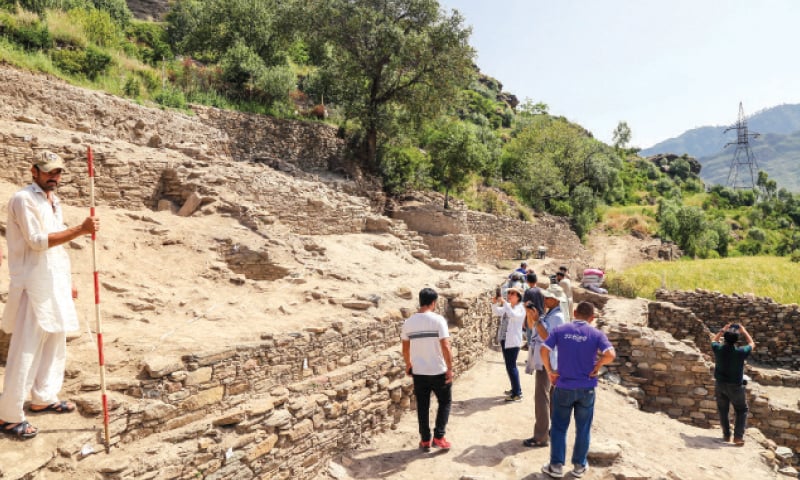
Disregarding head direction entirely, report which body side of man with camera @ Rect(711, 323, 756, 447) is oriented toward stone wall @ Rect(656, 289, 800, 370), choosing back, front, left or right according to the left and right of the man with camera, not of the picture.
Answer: front

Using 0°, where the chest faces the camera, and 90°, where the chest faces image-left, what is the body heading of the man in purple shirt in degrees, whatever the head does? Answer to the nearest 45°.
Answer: approximately 180°

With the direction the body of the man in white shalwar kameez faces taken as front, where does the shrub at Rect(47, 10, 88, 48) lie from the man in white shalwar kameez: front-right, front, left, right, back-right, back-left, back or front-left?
back-left

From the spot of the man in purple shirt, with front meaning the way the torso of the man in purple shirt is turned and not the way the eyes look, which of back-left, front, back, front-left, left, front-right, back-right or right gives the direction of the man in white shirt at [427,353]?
left

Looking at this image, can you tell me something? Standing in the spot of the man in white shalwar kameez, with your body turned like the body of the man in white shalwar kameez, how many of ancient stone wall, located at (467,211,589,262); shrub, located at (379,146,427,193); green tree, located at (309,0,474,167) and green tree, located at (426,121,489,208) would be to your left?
4

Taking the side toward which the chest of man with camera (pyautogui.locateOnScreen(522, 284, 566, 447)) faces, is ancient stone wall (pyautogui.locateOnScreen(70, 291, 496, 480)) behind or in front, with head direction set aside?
in front

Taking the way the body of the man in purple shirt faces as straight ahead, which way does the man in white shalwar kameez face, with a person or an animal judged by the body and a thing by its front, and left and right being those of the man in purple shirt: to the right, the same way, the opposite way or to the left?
to the right

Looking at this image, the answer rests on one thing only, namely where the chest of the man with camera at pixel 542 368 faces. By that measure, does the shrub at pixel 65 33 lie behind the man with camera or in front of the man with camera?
in front

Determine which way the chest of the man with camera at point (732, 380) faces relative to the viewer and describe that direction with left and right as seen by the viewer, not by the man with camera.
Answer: facing away from the viewer
